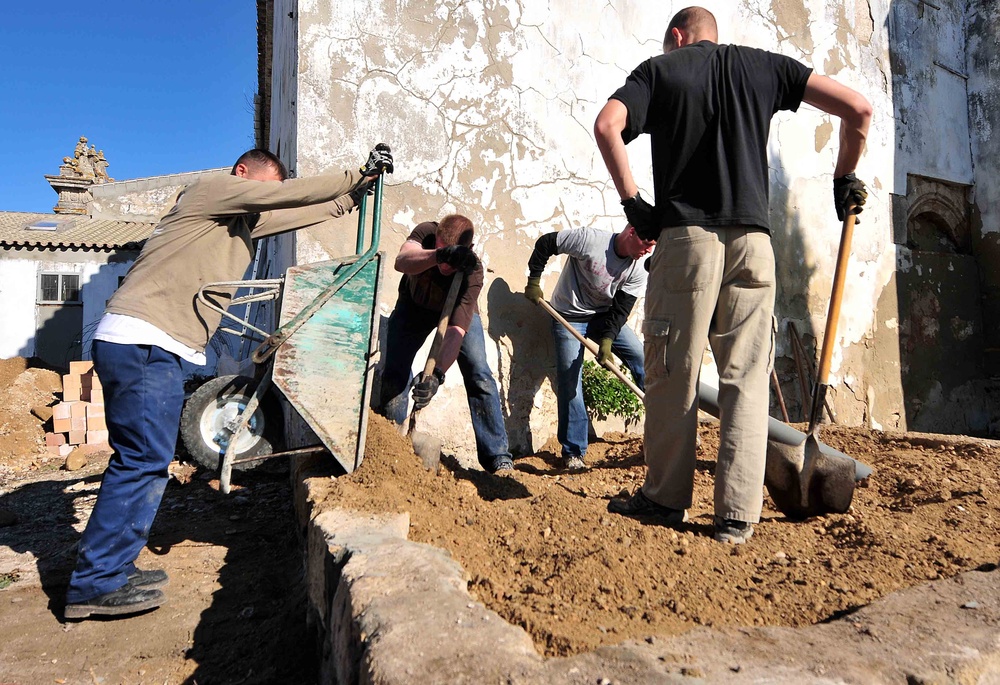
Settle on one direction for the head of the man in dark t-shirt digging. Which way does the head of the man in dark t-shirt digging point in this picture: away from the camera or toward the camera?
toward the camera

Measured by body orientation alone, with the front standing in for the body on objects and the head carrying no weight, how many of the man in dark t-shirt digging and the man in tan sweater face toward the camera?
1

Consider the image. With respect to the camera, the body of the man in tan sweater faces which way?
to the viewer's right

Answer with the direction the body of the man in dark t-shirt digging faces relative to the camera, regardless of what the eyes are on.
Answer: toward the camera

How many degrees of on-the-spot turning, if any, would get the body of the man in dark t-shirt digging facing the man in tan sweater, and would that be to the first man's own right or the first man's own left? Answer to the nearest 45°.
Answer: approximately 45° to the first man's own right

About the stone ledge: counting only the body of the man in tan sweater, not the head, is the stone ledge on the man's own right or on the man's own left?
on the man's own right

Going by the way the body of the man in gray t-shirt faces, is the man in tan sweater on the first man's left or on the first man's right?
on the first man's right

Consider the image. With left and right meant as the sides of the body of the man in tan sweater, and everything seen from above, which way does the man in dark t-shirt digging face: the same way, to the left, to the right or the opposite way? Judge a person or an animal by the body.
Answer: to the right

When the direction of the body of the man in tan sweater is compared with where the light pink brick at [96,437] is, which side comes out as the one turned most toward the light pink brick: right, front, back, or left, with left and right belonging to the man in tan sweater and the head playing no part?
left
